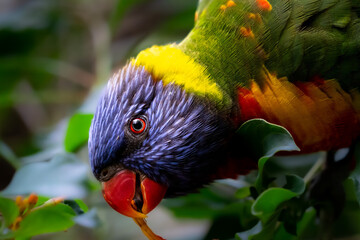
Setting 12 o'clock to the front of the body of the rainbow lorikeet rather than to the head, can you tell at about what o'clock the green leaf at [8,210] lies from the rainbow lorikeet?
The green leaf is roughly at 11 o'clock from the rainbow lorikeet.

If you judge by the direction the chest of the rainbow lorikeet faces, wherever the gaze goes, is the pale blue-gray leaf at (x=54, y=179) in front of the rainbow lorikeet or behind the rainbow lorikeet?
in front

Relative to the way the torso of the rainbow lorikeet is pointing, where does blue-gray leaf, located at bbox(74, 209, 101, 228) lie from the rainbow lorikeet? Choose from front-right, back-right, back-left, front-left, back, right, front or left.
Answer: front

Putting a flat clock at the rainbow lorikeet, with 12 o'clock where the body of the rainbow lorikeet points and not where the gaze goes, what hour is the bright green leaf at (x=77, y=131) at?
The bright green leaf is roughly at 1 o'clock from the rainbow lorikeet.

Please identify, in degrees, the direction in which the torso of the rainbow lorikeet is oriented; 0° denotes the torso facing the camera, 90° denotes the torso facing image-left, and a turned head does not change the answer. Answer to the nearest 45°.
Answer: approximately 90°

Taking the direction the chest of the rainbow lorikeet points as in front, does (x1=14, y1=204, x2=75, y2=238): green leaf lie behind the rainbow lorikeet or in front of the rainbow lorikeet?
in front
